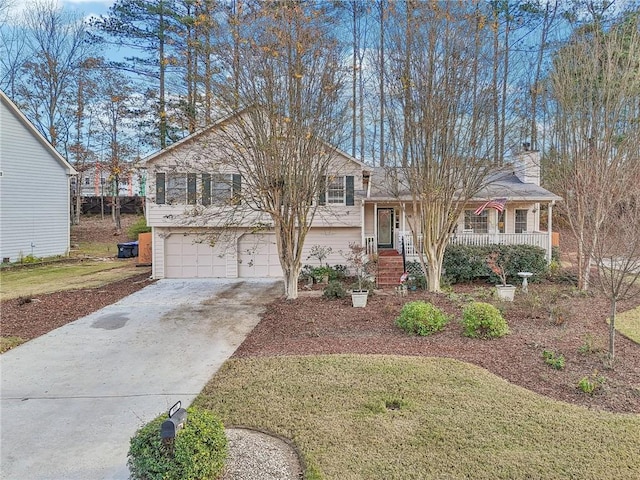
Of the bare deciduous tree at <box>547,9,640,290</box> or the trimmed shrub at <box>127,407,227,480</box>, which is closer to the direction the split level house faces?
the trimmed shrub

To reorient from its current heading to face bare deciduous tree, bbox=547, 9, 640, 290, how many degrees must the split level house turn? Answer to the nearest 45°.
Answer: approximately 45° to its left

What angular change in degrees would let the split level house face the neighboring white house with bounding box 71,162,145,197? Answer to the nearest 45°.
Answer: approximately 135° to its right

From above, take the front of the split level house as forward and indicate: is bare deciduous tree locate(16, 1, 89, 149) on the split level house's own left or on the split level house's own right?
on the split level house's own right

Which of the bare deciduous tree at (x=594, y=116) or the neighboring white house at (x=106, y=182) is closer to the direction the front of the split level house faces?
the bare deciduous tree

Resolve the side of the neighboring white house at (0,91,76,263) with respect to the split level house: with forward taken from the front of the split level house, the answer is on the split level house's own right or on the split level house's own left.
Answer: on the split level house's own right

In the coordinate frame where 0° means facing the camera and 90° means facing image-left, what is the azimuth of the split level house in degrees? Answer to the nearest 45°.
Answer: approximately 0°

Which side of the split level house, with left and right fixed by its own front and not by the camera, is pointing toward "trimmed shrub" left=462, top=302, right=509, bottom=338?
front

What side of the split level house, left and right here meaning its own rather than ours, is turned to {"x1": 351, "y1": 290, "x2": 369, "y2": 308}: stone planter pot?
front
